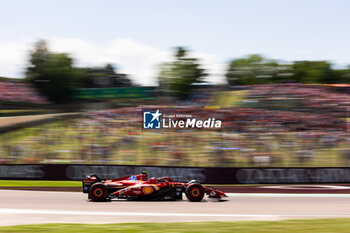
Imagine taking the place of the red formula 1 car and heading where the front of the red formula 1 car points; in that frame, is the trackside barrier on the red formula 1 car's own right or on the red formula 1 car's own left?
on the red formula 1 car's own left

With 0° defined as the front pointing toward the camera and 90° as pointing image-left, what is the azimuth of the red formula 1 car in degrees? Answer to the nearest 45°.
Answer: approximately 270°
